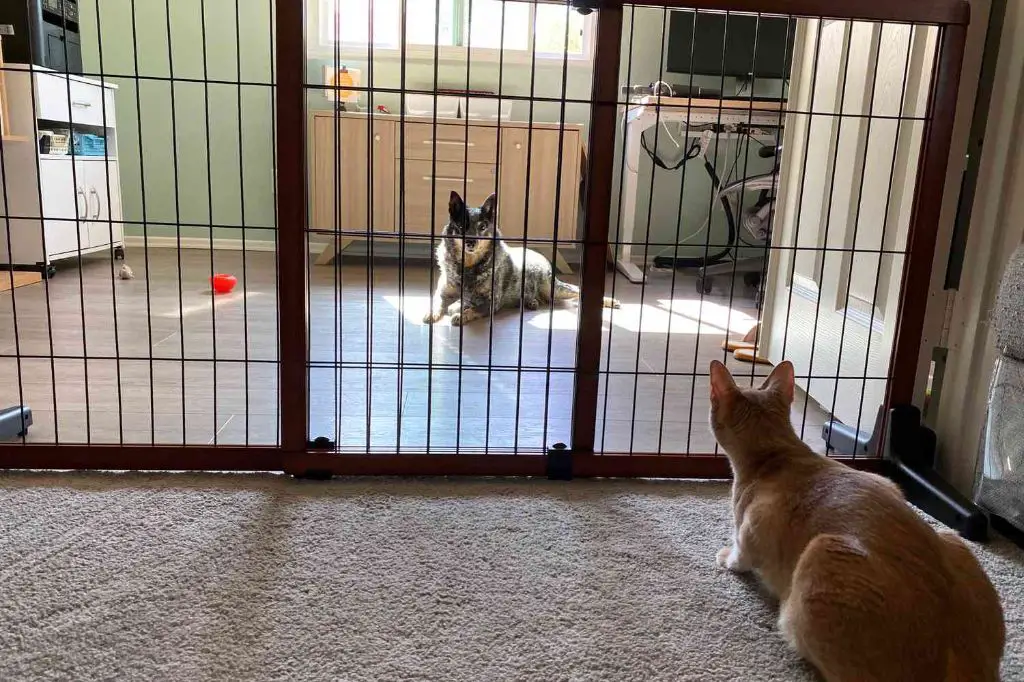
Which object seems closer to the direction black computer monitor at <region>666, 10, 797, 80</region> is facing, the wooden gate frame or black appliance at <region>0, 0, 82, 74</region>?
the wooden gate frame

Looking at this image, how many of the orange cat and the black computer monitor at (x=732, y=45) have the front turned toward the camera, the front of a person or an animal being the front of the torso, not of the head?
1

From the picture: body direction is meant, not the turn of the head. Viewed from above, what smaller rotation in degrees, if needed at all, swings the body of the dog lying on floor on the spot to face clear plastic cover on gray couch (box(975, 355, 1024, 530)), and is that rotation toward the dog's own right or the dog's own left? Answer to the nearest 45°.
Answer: approximately 90° to the dog's own left

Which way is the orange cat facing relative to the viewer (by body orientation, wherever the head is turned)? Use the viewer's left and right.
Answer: facing away from the viewer and to the left of the viewer

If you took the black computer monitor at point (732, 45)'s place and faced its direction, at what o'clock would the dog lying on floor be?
The dog lying on floor is roughly at 1 o'clock from the black computer monitor.

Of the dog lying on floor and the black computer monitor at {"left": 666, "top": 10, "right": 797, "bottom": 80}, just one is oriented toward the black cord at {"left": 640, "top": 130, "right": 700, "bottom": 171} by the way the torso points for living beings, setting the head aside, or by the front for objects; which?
the black computer monitor

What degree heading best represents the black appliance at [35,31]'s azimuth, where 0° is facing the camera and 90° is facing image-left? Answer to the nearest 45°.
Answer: approximately 315°

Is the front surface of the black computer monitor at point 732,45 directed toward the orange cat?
yes

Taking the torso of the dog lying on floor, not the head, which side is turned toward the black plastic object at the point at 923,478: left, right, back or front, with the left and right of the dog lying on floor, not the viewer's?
left

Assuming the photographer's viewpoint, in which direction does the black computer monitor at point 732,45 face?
facing the viewer

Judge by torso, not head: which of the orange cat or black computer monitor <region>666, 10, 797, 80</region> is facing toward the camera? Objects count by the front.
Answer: the black computer monitor

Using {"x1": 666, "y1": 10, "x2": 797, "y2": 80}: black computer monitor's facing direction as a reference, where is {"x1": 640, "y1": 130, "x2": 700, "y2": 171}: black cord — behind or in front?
in front

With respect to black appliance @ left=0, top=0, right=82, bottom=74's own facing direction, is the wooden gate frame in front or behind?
in front

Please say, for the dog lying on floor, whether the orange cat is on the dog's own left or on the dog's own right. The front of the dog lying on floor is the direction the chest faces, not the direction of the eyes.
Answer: on the dog's own left
